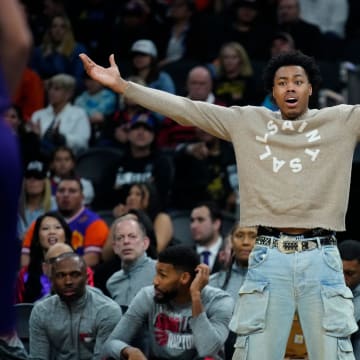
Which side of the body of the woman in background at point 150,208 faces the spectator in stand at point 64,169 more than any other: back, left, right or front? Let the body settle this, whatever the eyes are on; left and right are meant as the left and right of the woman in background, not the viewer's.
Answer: right

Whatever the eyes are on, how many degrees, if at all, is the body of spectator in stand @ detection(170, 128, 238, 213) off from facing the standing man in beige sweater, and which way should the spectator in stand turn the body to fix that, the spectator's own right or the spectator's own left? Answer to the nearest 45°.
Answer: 0° — they already face them

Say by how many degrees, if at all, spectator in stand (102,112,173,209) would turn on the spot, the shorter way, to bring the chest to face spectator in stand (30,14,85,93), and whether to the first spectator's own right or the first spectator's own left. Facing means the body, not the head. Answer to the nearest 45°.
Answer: approximately 135° to the first spectator's own right

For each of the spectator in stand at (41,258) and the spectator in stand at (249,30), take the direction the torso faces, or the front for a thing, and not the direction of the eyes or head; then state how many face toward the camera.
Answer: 2

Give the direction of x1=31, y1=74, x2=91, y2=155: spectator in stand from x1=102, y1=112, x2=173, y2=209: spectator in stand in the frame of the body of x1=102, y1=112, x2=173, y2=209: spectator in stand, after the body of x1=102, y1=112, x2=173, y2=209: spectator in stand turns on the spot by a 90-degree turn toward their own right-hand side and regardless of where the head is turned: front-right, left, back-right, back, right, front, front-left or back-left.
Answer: front-right

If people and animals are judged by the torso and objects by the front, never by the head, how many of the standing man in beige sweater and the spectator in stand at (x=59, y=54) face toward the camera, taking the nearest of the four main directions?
2

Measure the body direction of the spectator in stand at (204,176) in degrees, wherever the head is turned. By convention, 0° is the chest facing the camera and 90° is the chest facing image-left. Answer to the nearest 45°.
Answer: approximately 0°

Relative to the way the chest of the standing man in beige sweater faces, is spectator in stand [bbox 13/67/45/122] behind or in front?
behind

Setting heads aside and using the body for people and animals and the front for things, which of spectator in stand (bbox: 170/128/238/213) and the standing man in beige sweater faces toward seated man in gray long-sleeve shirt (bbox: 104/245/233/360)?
spectator in stand (bbox: 170/128/238/213)
